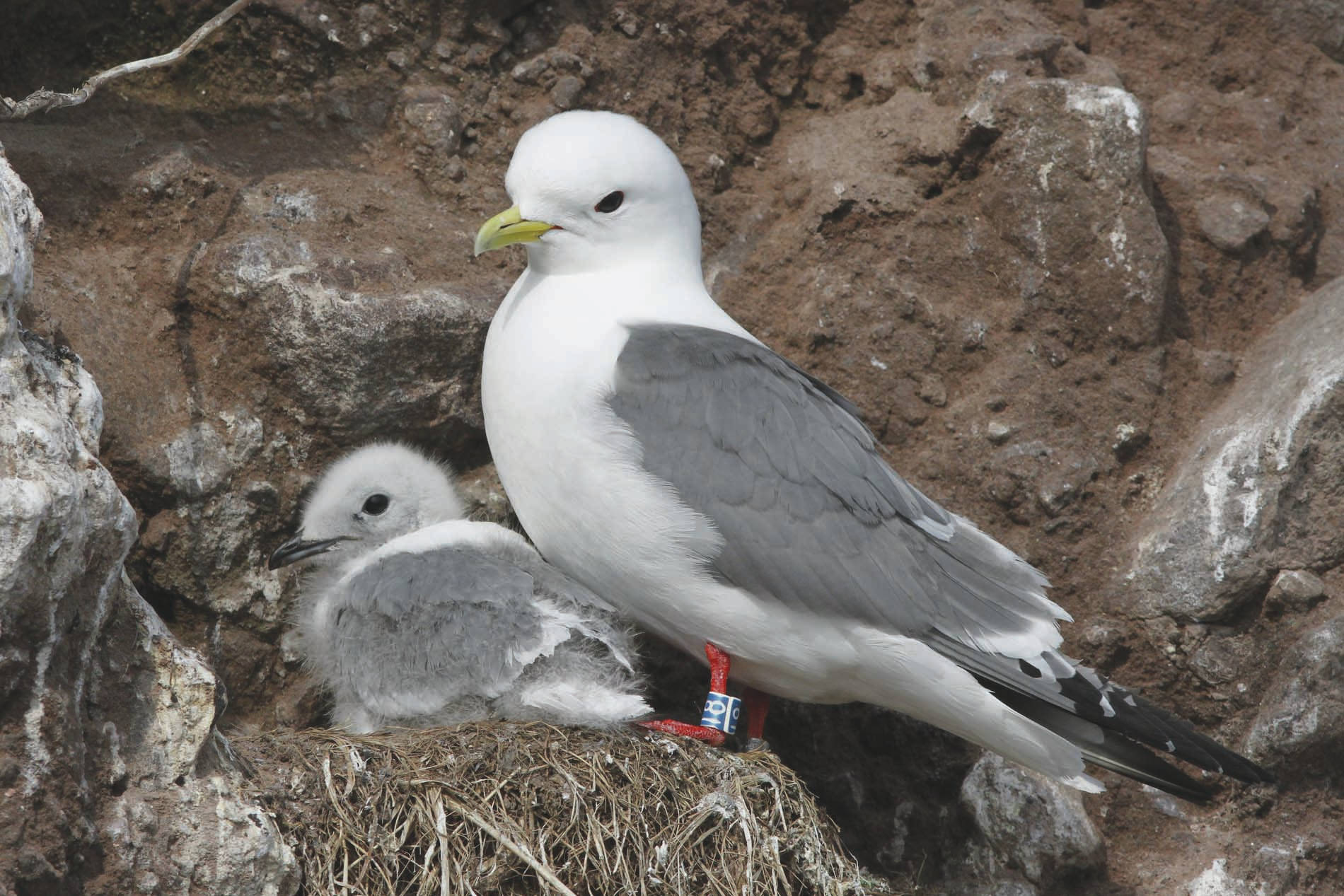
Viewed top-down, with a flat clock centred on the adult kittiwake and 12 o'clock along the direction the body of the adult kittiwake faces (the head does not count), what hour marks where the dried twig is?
The dried twig is roughly at 12 o'clock from the adult kittiwake.

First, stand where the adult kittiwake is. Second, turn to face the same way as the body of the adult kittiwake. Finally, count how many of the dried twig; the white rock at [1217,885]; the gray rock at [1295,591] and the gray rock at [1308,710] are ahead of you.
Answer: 1

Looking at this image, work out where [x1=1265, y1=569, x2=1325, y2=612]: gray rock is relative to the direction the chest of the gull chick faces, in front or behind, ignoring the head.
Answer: behind

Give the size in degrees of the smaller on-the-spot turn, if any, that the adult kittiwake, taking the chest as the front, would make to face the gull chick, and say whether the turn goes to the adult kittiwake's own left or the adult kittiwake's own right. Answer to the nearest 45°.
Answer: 0° — it already faces it

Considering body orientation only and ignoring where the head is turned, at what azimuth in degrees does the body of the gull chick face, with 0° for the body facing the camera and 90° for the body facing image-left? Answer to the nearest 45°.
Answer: approximately 90°

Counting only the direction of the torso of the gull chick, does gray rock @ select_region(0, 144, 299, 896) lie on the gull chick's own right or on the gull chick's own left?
on the gull chick's own left

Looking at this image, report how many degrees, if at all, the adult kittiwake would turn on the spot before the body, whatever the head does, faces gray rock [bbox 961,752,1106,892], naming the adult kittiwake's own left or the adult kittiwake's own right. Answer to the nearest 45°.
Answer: approximately 180°

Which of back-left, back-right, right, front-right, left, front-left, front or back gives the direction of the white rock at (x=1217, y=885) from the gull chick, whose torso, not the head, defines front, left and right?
back

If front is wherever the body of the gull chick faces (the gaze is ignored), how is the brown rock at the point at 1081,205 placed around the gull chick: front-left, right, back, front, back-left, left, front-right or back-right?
back-right

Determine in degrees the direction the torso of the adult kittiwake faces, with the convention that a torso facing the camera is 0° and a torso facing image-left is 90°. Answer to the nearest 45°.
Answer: approximately 90°

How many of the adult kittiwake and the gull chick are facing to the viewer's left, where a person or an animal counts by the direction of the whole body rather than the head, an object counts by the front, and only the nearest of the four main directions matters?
2

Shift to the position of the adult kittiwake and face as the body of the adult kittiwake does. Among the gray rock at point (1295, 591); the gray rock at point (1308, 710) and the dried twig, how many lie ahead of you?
1

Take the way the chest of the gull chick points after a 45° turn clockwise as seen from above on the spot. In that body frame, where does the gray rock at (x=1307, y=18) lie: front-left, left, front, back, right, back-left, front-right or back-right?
right
